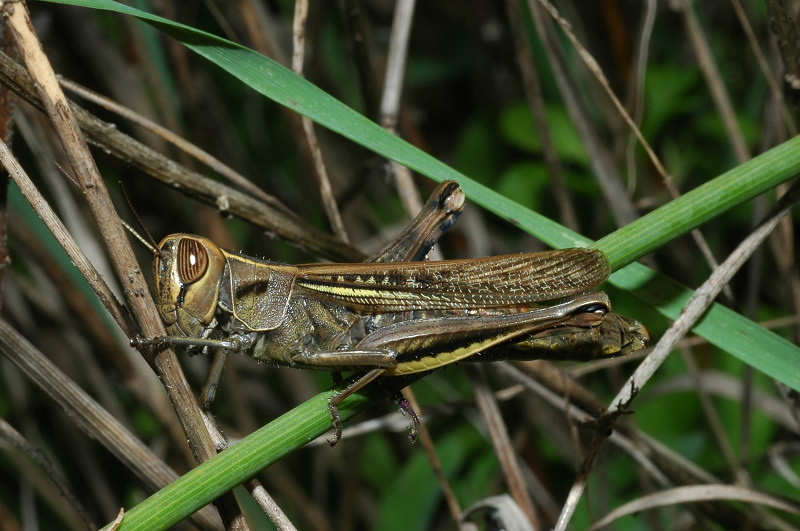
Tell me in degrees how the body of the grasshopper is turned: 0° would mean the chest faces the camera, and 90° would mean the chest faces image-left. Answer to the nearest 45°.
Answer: approximately 90°
